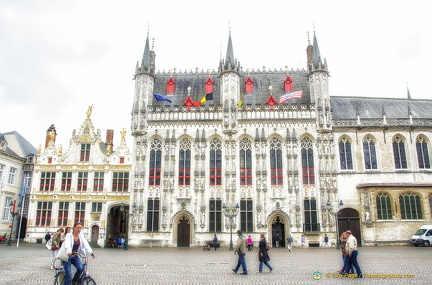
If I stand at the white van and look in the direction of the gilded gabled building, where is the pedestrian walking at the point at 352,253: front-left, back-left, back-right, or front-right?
front-left

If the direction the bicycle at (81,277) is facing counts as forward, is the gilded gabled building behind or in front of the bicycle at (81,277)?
behind

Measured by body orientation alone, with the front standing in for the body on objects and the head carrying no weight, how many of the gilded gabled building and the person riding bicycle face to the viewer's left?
0

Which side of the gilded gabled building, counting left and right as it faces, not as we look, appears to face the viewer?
front

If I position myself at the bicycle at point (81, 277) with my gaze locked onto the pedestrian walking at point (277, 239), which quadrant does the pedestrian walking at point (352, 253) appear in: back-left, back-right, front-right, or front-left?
front-right

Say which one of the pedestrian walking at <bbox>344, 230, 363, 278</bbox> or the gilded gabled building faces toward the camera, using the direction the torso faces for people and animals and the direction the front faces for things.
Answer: the gilded gabled building

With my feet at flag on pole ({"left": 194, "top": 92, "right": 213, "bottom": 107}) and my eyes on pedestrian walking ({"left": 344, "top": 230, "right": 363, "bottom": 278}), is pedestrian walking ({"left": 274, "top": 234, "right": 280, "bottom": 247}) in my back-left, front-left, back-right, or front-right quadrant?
front-left

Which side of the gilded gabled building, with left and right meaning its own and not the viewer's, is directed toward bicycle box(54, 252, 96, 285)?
front
